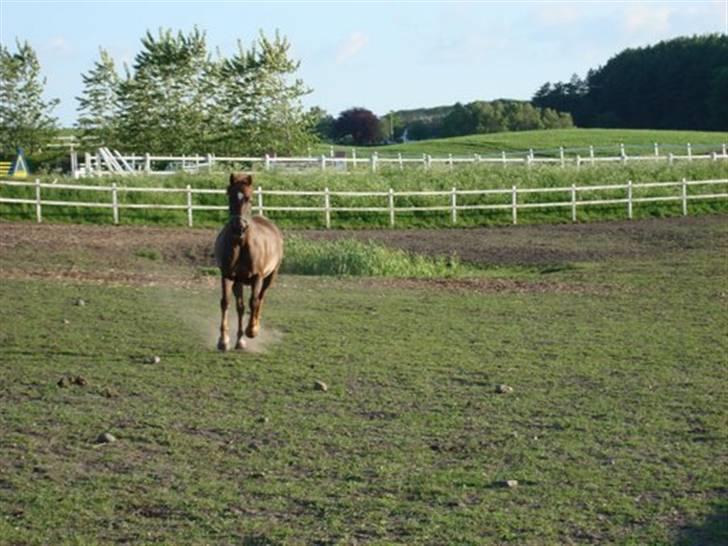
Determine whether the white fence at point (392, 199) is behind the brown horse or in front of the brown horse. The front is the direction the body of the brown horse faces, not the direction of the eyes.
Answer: behind

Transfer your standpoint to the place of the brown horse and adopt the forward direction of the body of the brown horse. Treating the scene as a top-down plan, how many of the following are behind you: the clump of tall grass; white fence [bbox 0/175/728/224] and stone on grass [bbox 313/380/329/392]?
2

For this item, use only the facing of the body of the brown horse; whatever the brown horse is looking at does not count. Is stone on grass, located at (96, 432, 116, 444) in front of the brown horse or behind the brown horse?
in front

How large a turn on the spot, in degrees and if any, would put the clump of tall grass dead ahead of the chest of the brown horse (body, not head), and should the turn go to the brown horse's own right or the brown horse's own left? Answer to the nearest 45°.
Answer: approximately 180°

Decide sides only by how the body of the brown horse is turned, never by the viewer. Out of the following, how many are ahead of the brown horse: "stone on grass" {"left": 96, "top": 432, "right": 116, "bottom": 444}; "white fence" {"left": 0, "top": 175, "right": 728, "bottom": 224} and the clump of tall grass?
1

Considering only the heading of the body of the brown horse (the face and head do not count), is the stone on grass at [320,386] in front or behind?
in front

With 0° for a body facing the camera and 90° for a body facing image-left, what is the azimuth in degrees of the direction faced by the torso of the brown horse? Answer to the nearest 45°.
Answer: approximately 0°

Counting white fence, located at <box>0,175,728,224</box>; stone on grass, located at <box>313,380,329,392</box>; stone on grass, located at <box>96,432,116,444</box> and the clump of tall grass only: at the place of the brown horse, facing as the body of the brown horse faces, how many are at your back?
2

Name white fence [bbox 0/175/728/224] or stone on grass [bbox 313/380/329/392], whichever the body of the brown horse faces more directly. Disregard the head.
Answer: the stone on grass
